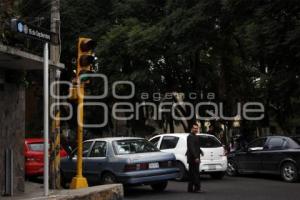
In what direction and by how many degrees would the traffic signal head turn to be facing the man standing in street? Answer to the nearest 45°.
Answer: approximately 45° to its left
